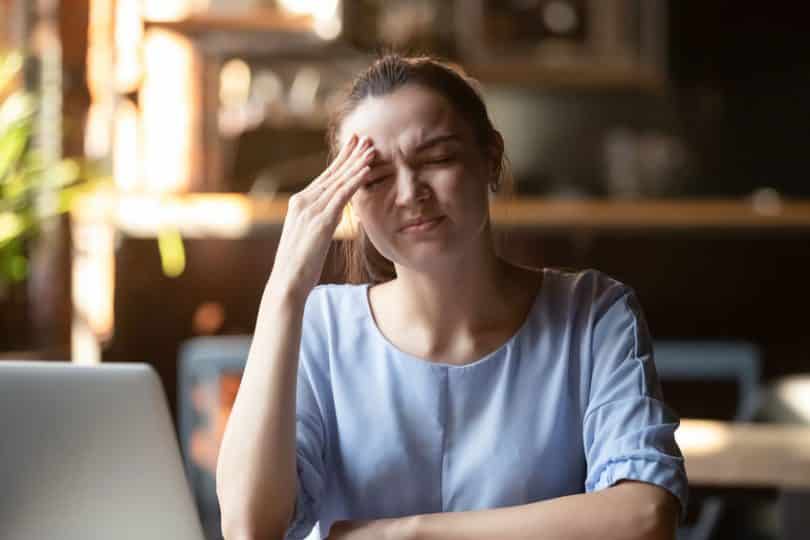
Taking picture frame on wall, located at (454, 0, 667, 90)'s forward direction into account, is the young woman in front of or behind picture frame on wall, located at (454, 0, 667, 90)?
in front

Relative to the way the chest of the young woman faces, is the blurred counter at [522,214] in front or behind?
behind

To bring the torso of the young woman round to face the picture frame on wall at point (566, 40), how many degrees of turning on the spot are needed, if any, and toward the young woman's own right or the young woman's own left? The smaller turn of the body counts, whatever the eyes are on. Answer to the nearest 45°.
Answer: approximately 180°

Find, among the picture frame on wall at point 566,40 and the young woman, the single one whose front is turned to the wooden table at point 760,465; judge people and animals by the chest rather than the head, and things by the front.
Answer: the picture frame on wall

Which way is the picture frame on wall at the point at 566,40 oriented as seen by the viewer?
toward the camera

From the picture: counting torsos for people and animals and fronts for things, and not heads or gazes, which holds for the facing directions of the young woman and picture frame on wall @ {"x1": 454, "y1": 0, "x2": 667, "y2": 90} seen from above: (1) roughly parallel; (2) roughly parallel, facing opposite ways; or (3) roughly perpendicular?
roughly parallel

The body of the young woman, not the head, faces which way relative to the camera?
toward the camera
